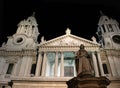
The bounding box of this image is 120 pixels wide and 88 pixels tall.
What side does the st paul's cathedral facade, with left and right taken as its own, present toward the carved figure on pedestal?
front

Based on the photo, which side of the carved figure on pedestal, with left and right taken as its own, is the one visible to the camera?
front

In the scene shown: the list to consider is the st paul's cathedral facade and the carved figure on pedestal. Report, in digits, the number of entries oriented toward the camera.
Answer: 2

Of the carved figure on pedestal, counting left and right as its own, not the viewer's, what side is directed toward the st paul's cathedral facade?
back

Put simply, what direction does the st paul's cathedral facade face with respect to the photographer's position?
facing the viewer

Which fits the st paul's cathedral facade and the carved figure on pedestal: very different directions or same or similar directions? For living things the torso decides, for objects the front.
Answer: same or similar directions
